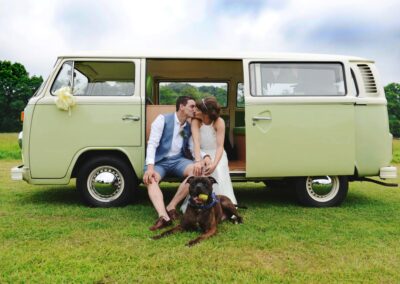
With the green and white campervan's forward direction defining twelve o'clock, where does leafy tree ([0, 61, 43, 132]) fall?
The leafy tree is roughly at 2 o'clock from the green and white campervan.

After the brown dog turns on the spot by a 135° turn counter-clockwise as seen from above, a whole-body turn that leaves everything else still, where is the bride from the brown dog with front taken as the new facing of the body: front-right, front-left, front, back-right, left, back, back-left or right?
left

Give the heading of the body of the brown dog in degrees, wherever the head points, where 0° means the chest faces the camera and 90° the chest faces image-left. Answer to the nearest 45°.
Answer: approximately 45°

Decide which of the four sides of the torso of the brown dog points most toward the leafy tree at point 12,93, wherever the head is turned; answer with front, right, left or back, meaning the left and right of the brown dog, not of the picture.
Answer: right

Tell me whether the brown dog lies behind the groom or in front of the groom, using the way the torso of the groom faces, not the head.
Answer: in front

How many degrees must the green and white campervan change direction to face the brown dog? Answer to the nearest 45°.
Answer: approximately 45° to its left

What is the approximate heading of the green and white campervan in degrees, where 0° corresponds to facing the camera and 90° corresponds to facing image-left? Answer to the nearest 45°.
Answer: approximately 90°
